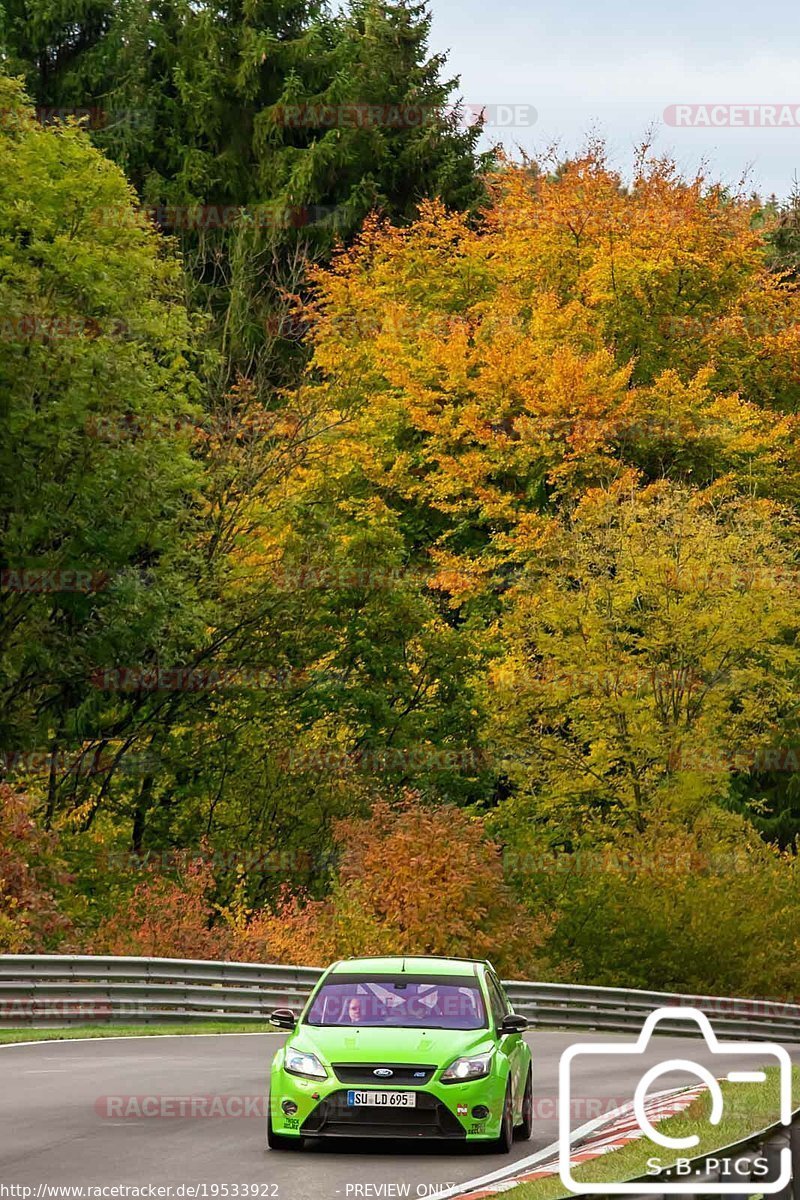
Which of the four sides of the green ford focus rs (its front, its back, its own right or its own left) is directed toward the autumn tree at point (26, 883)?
back

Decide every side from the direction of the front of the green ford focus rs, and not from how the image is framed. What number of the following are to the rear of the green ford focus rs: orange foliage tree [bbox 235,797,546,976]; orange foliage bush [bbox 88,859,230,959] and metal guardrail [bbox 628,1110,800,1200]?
2

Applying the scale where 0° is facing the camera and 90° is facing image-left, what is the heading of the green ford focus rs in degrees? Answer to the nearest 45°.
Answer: approximately 0°

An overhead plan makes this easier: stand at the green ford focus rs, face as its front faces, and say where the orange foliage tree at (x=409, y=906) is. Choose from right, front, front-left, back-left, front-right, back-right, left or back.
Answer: back

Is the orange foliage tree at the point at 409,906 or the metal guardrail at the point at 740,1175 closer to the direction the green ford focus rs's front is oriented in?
the metal guardrail

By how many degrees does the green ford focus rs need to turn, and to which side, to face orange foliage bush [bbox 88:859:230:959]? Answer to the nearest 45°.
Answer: approximately 180°

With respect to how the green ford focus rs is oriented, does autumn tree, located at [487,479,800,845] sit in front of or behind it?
behind

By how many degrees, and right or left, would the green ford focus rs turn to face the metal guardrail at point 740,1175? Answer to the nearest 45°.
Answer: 0° — it already faces it

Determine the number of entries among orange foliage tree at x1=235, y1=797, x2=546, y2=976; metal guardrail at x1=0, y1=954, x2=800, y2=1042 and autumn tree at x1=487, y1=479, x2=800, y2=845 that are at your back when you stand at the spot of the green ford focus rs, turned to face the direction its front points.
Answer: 3
